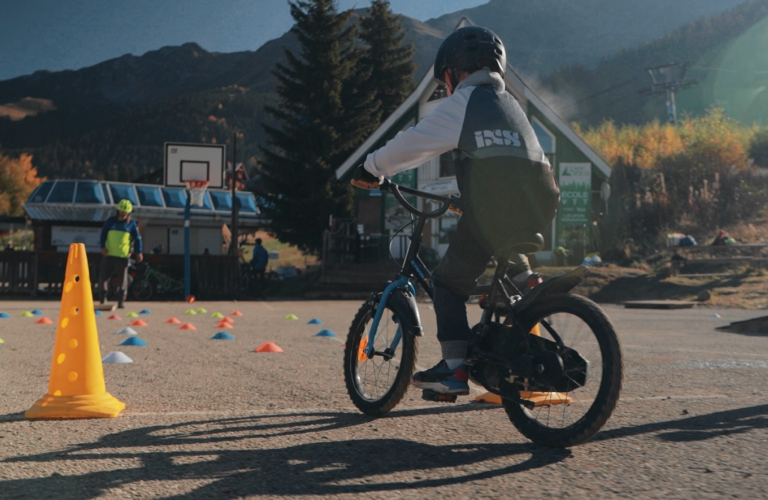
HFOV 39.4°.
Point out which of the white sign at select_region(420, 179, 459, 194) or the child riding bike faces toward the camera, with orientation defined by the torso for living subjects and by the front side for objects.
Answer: the white sign

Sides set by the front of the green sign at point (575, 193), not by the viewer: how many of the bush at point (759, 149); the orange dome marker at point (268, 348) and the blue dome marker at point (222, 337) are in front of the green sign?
2

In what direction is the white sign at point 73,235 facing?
toward the camera

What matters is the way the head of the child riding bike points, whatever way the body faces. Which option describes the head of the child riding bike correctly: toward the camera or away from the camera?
away from the camera

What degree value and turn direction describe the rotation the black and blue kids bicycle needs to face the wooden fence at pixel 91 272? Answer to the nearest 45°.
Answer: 0° — it already faces it

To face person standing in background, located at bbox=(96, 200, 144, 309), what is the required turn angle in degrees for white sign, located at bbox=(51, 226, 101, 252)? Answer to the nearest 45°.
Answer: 0° — it already faces them

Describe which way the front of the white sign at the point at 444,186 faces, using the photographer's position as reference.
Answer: facing the viewer

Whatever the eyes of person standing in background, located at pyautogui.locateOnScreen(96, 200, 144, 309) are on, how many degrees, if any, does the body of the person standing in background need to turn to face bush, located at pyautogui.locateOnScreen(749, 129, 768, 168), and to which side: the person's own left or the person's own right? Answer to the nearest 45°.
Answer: approximately 135° to the person's own left

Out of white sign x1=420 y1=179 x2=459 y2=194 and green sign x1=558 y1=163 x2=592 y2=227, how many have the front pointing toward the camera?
2

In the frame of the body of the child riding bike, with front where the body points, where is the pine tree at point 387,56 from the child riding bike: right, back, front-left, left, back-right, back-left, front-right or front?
front-right

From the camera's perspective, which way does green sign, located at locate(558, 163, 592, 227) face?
toward the camera

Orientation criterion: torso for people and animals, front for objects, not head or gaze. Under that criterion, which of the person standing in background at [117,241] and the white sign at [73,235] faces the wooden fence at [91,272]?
the white sign

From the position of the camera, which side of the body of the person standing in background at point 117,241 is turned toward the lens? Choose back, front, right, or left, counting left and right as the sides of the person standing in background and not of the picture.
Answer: front

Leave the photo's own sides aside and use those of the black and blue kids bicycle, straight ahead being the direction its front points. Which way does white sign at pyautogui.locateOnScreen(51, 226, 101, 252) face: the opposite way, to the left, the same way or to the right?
the opposite way
